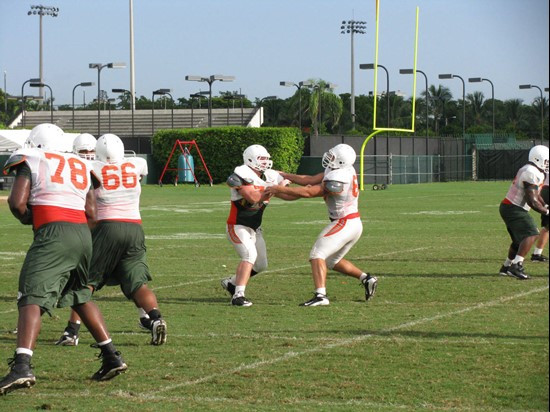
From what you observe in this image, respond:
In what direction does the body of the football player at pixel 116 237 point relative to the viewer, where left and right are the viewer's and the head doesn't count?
facing away from the viewer

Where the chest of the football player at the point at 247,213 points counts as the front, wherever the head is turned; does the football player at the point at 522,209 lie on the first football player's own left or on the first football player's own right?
on the first football player's own left

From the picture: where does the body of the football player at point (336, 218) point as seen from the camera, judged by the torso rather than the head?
to the viewer's left

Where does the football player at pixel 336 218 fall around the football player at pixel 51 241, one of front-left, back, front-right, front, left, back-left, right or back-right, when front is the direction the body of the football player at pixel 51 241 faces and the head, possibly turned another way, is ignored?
right

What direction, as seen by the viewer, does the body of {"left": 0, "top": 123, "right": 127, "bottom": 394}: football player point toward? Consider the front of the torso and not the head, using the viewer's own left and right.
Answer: facing away from the viewer and to the left of the viewer

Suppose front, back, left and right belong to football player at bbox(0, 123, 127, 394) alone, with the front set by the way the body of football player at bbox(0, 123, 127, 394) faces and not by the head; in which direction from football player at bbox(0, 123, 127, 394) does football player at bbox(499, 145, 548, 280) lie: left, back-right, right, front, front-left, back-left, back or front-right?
right

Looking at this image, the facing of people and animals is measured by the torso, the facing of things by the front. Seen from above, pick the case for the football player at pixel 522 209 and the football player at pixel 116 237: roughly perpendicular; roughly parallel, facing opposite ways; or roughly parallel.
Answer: roughly perpendicular

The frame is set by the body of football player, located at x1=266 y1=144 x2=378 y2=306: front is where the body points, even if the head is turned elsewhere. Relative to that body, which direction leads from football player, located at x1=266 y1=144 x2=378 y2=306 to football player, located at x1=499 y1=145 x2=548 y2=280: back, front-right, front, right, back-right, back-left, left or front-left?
back-right

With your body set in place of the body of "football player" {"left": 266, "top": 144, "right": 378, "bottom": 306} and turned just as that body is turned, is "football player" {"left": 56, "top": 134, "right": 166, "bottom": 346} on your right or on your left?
on your left
